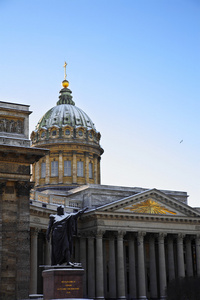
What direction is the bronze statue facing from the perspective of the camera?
toward the camera
